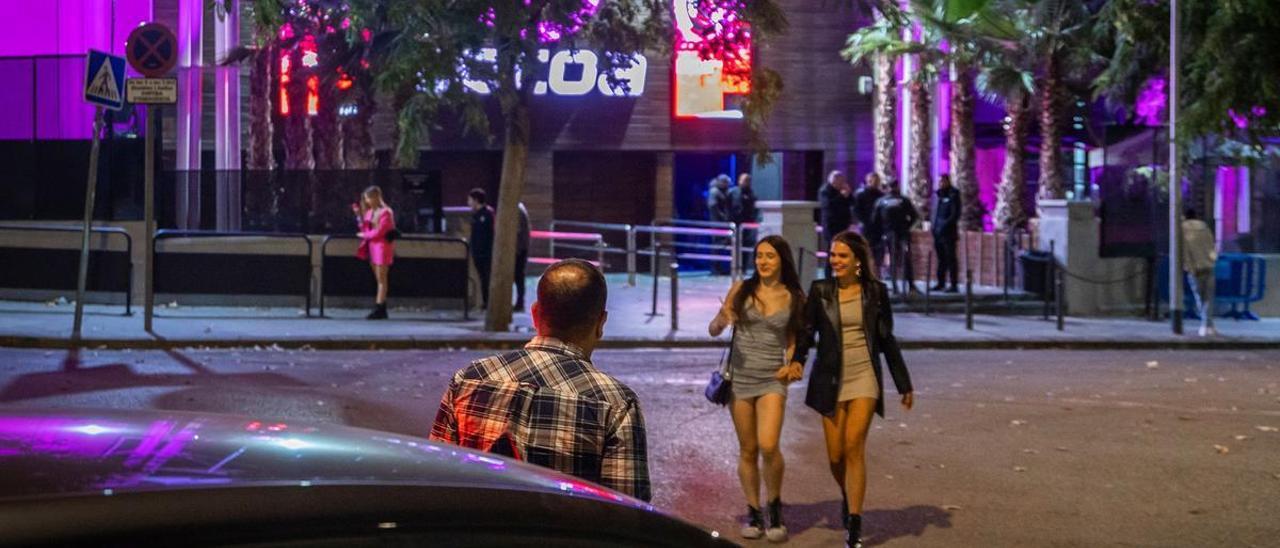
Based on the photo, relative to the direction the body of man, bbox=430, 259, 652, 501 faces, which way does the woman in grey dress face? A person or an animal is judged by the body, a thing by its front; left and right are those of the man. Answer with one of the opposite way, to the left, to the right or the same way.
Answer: the opposite way

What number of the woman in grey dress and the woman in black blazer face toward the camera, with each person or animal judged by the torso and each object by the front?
2

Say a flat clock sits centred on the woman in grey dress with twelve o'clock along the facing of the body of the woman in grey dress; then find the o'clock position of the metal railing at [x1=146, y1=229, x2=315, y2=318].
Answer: The metal railing is roughly at 5 o'clock from the woman in grey dress.

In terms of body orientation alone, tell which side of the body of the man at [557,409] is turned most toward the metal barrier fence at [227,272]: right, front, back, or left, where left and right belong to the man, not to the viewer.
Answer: front

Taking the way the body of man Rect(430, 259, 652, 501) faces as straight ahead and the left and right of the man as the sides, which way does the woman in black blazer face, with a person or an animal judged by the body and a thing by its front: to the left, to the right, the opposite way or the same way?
the opposite way

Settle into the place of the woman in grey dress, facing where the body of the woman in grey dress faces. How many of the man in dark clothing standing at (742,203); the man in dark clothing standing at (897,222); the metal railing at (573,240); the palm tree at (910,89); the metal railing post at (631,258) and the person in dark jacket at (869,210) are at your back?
6

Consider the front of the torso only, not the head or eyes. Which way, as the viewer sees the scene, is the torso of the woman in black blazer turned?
toward the camera

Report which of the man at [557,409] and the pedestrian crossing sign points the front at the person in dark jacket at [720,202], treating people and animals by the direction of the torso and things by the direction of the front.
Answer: the man

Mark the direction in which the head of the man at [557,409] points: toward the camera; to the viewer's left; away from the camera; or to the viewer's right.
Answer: away from the camera

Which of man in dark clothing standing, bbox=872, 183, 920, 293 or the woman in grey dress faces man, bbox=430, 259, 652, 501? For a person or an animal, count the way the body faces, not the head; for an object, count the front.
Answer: the woman in grey dress

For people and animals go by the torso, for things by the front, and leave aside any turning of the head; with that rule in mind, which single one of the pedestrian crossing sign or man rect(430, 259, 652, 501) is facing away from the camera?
the man
